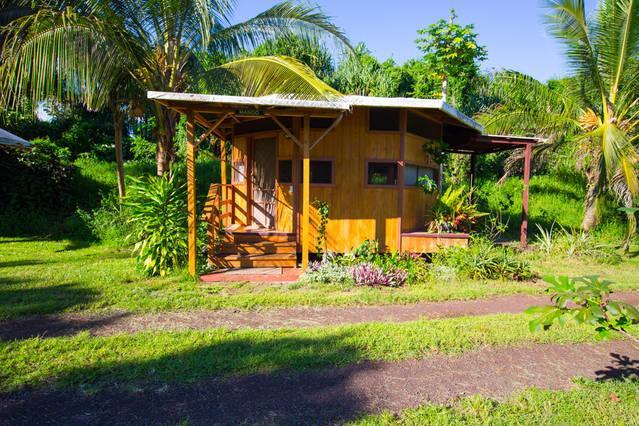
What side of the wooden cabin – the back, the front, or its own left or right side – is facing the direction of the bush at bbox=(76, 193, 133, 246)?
right

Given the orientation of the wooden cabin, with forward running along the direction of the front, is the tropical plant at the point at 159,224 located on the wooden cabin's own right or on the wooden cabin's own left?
on the wooden cabin's own right

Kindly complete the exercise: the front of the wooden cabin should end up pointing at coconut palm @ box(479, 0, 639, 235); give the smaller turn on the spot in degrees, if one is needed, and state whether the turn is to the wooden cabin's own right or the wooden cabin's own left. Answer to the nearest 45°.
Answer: approximately 90° to the wooden cabin's own left

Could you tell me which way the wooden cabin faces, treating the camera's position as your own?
facing the viewer

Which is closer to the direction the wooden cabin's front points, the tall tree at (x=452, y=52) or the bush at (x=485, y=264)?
the bush

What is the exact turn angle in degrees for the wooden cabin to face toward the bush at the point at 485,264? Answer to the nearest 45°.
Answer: approximately 90° to its left

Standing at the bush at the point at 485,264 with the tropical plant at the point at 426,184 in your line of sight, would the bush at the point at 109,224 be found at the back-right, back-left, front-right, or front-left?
front-left

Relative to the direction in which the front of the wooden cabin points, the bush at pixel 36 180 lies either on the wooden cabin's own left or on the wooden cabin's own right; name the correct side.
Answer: on the wooden cabin's own right

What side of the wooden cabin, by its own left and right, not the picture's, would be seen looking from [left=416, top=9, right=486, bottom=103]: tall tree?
back

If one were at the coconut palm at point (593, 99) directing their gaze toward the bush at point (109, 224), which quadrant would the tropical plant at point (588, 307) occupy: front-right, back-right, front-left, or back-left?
front-left

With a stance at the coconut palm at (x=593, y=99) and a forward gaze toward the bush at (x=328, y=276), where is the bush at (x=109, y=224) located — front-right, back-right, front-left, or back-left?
front-right
